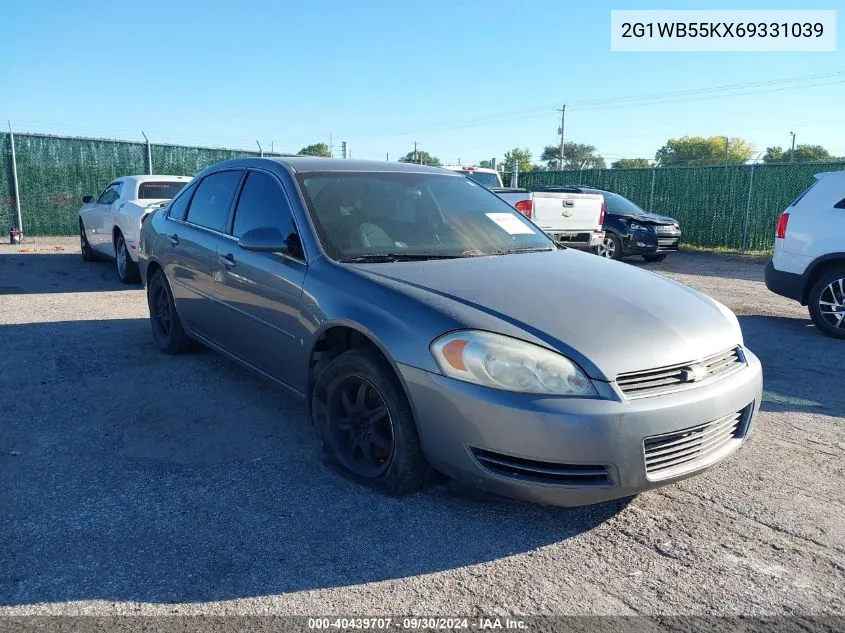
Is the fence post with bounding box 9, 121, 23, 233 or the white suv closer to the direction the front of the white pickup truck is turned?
the fence post

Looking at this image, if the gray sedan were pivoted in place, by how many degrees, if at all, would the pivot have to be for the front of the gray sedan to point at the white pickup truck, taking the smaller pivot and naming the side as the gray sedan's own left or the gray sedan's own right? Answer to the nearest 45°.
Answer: approximately 135° to the gray sedan's own left

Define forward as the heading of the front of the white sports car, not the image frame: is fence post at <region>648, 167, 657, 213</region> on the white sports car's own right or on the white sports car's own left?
on the white sports car's own right

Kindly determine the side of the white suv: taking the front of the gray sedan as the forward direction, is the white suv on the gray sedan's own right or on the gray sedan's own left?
on the gray sedan's own left

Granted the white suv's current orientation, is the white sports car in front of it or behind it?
behind

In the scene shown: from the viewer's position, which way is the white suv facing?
facing to the right of the viewer

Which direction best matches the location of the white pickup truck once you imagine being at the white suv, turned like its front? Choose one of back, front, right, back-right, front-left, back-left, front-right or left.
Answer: back-left

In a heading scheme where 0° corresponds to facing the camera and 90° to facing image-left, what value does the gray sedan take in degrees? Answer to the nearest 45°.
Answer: approximately 315°

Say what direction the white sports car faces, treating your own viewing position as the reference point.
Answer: facing away from the viewer and to the left of the viewer

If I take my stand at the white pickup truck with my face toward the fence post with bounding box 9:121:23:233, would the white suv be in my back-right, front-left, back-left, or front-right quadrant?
back-left

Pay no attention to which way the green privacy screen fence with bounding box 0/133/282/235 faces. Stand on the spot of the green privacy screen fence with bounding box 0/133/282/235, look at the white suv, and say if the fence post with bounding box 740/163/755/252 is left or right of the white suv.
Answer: left
